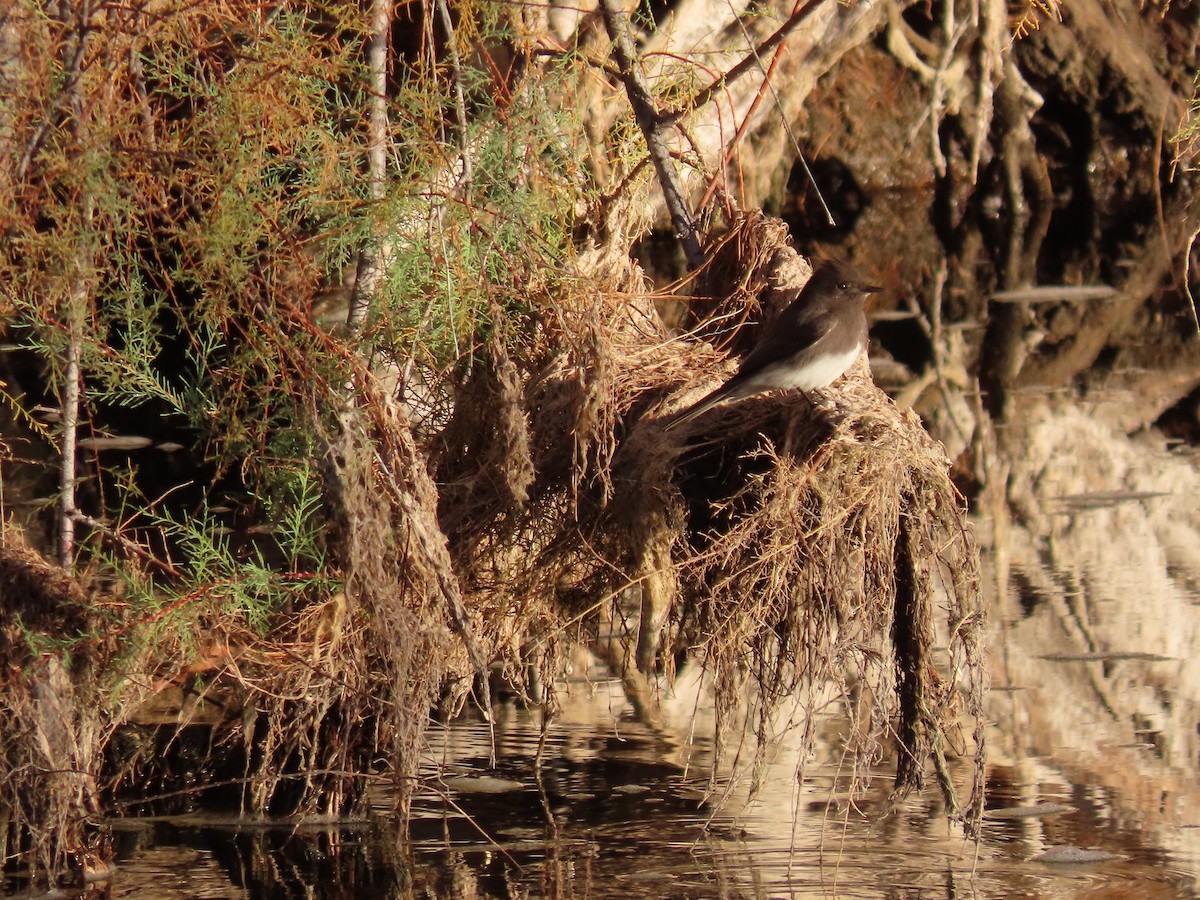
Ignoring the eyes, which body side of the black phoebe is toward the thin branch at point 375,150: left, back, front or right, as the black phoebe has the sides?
back

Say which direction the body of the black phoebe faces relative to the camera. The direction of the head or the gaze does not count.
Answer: to the viewer's right
